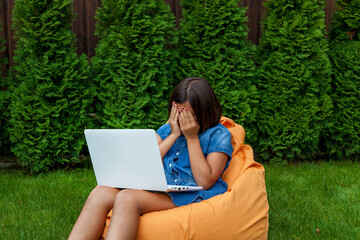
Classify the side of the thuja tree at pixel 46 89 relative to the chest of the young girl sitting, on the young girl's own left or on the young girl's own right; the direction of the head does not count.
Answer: on the young girl's own right

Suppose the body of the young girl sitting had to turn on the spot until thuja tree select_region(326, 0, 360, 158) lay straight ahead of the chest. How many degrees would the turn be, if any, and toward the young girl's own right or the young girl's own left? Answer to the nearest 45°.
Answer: approximately 180°

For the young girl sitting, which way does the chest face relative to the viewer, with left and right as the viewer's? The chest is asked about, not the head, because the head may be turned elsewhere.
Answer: facing the viewer and to the left of the viewer

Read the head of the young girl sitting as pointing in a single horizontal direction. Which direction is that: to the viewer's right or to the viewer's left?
to the viewer's left

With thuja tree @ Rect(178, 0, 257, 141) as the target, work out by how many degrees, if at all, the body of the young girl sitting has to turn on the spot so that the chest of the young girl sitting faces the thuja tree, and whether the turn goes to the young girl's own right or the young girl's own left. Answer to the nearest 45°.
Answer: approximately 135° to the young girl's own right

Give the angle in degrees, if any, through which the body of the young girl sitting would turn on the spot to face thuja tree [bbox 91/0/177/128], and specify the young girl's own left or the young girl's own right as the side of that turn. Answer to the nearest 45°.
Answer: approximately 135° to the young girl's own right

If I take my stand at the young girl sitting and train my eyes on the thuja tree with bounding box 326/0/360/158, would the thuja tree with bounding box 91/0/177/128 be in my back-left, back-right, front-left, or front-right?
front-left

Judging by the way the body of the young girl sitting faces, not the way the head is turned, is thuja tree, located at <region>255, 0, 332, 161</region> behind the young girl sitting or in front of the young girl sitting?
behind
